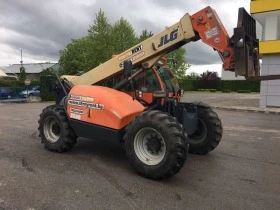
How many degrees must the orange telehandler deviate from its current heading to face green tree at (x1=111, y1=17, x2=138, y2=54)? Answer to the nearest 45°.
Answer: approximately 135° to its left

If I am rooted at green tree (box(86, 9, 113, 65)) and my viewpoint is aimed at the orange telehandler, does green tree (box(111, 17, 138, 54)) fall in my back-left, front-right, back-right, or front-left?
back-left

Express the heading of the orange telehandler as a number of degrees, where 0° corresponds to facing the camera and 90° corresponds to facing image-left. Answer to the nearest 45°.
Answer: approximately 315°

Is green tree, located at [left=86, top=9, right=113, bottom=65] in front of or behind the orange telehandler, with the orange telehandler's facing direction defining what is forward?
behind
